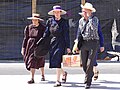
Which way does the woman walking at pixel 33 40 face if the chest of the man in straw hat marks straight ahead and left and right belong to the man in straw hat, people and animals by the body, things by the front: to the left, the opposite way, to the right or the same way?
the same way

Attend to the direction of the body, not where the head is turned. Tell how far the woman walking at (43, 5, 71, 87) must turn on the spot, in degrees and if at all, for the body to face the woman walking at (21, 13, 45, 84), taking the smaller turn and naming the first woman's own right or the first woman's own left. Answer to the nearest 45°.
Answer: approximately 90° to the first woman's own right

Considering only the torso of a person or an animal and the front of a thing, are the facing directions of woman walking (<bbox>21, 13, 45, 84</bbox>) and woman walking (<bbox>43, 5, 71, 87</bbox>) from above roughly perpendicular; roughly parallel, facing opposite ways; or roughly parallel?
roughly parallel

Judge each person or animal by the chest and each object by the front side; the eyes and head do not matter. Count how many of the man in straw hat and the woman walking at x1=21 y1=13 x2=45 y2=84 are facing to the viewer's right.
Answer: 0

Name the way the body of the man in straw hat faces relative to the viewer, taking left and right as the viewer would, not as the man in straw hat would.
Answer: facing the viewer and to the left of the viewer

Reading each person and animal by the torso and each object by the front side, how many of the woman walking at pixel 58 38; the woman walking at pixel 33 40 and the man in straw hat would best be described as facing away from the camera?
0

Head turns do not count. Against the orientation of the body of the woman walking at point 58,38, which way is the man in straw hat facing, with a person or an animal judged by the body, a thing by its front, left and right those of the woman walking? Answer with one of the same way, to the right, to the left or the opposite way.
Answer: the same way

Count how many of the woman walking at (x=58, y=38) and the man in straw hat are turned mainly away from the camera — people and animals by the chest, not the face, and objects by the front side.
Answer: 0

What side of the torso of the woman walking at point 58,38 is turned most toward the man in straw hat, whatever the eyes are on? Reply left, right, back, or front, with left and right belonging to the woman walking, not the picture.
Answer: left

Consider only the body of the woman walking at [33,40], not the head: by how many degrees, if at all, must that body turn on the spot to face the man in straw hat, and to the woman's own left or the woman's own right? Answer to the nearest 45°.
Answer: approximately 90° to the woman's own left

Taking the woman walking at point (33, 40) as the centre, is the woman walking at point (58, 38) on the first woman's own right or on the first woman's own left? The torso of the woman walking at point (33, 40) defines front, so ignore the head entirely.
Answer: on the first woman's own left

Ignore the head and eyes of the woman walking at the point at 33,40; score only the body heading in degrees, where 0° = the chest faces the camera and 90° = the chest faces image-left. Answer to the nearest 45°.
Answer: approximately 45°
